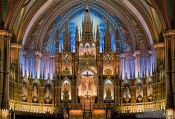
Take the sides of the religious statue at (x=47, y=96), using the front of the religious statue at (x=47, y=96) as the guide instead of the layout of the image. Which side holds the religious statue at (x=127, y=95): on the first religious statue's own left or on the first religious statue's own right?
on the first religious statue's own left

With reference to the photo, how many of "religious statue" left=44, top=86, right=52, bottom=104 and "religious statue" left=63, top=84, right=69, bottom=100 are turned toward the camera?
2

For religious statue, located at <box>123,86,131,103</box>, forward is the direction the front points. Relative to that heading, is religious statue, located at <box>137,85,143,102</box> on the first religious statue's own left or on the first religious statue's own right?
on the first religious statue's own left

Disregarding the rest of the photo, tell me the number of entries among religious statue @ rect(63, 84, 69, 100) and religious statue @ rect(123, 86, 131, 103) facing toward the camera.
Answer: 2

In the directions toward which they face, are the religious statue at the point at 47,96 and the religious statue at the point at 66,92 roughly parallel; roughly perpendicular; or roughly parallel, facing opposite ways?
roughly parallel

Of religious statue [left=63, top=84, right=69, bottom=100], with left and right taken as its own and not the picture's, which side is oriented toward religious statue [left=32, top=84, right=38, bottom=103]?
right

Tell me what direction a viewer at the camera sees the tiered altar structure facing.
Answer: facing the viewer

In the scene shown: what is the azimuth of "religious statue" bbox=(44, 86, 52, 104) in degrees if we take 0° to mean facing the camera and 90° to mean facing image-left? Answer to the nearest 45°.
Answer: approximately 0°

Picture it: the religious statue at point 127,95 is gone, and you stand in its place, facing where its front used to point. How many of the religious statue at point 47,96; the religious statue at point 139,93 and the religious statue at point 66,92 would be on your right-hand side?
2

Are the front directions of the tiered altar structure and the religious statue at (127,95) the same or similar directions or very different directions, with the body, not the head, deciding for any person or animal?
same or similar directions

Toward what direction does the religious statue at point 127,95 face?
toward the camera

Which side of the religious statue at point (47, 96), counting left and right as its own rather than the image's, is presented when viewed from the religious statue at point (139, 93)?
left

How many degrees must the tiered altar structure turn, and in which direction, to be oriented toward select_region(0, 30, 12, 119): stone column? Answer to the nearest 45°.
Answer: approximately 45° to its right

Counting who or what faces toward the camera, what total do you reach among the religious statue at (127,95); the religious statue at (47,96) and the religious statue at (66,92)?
3
